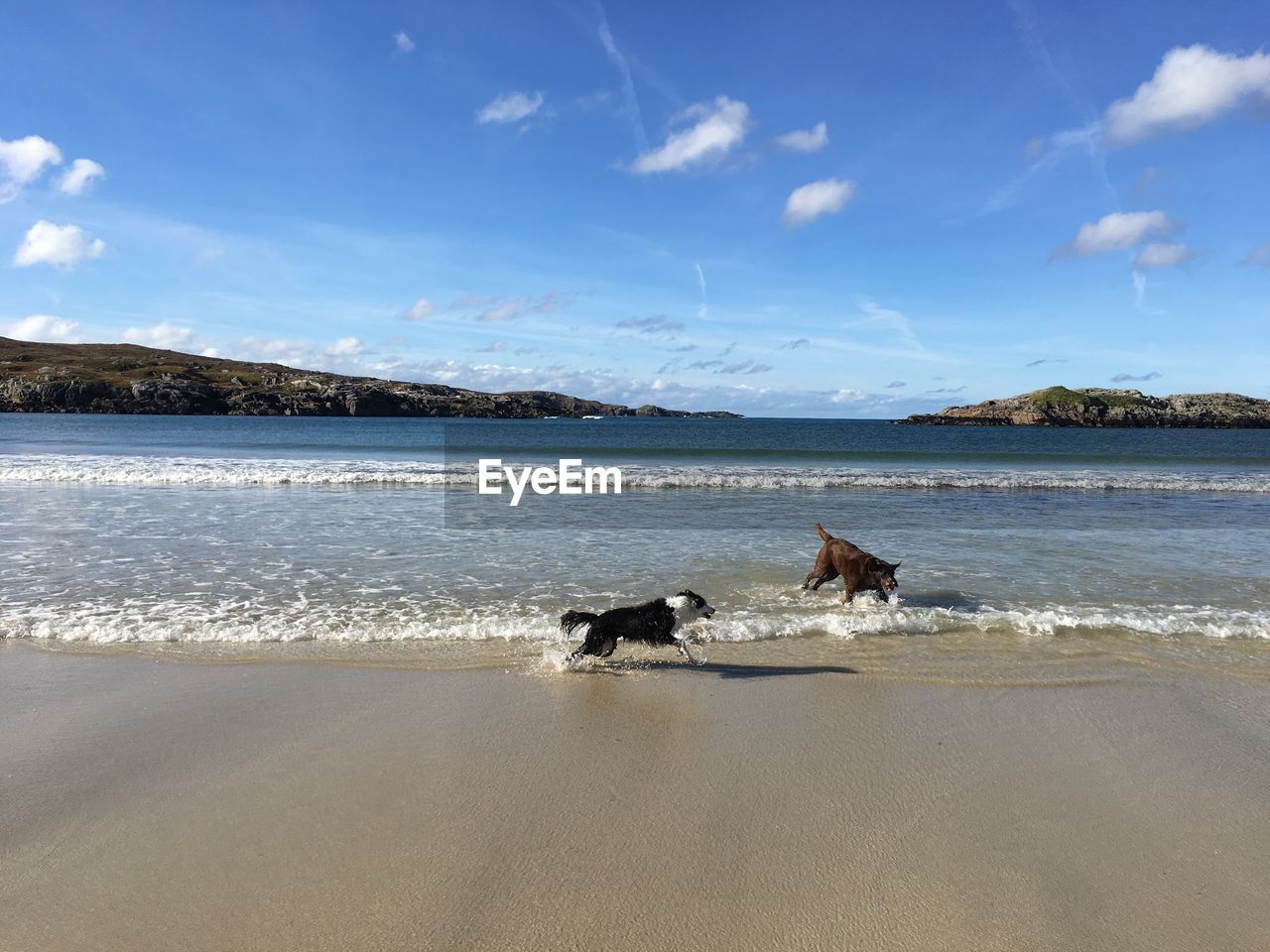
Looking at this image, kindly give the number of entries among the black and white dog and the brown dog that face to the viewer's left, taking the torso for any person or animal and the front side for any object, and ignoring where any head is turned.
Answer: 0

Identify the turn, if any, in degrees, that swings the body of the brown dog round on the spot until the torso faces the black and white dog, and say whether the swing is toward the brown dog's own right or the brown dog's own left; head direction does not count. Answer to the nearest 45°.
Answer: approximately 90° to the brown dog's own right

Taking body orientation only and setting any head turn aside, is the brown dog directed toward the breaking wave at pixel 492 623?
no

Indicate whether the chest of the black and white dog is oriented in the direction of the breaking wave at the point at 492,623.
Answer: no

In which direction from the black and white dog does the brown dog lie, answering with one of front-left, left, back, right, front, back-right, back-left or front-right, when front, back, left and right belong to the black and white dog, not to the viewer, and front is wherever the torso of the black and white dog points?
front-left

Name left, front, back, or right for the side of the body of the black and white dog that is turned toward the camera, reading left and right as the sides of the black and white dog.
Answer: right

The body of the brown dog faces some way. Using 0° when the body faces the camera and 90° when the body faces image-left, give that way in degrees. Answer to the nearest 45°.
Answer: approximately 315°
